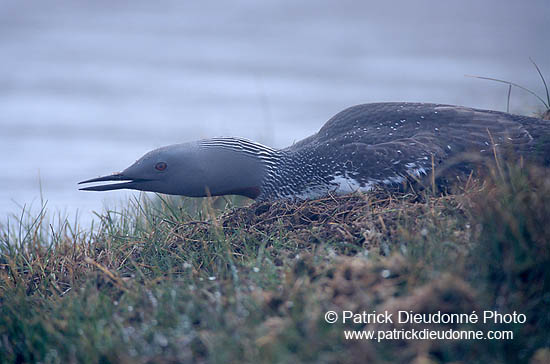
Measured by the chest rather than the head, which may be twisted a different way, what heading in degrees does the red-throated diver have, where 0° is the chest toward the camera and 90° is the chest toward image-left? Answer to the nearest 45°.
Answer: approximately 90°
